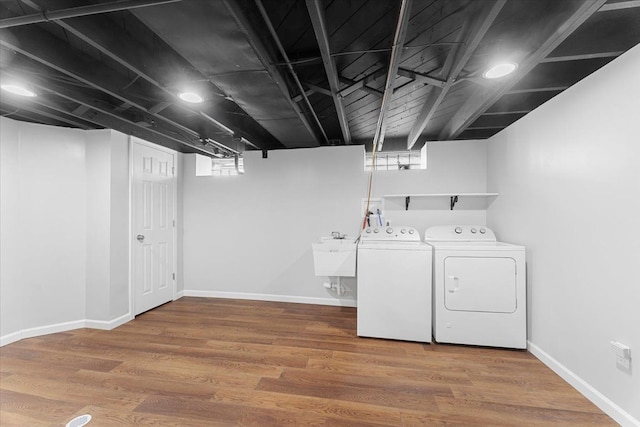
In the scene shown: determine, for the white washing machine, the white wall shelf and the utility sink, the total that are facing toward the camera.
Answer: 3

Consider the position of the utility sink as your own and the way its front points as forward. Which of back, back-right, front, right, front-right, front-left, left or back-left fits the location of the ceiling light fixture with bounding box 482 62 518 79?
front-left

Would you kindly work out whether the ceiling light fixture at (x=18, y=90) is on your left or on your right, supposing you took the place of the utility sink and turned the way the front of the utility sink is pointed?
on your right

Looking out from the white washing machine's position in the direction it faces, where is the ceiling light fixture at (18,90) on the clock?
The ceiling light fixture is roughly at 2 o'clock from the white washing machine.

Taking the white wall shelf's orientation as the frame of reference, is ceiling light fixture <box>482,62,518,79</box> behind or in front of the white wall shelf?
in front

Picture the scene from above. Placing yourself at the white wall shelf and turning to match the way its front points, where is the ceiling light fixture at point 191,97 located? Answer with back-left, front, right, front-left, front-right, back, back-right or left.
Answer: front-right

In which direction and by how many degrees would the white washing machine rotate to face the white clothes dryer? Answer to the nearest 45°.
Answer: approximately 90° to its left

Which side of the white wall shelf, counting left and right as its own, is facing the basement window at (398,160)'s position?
right
